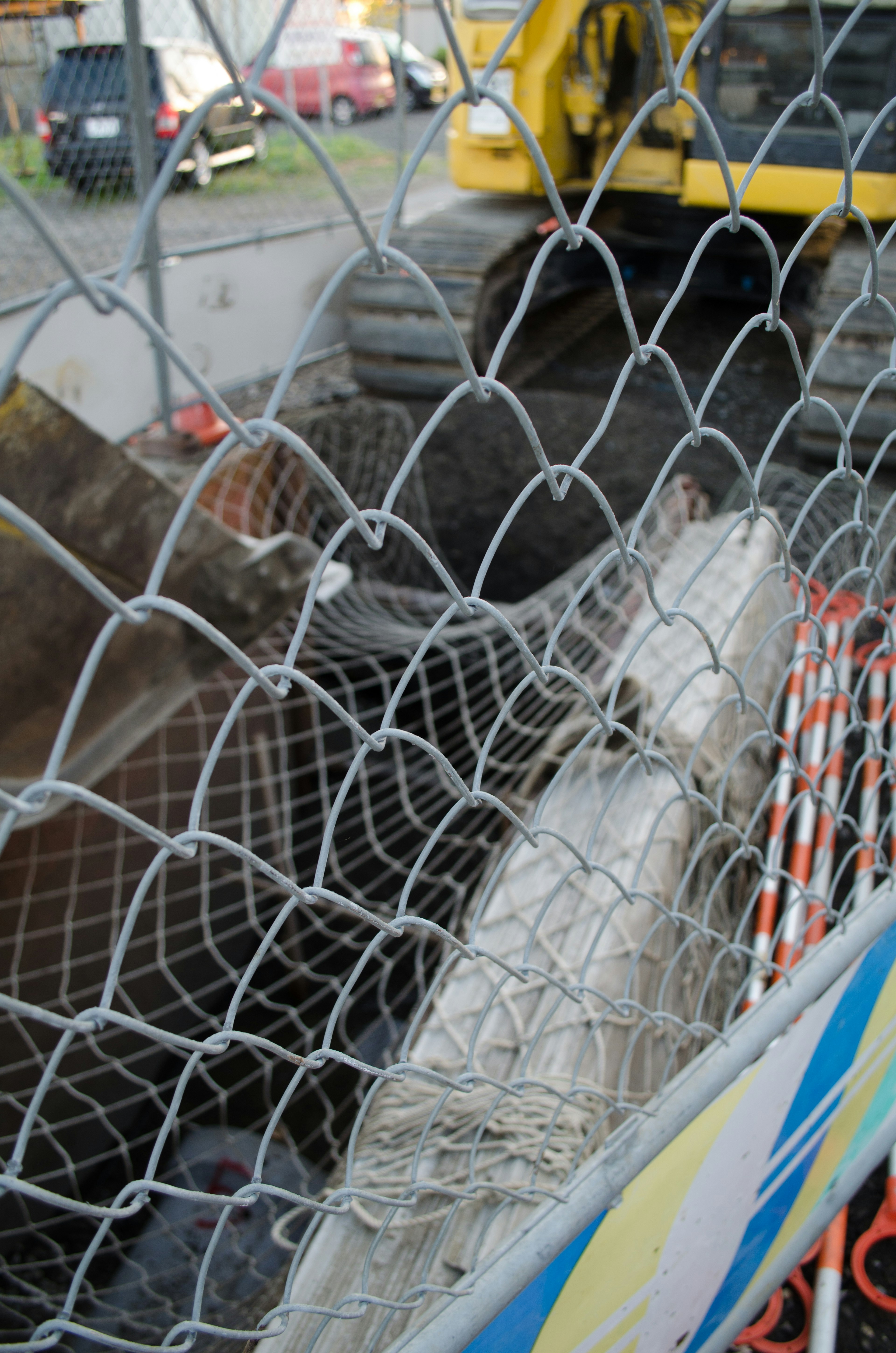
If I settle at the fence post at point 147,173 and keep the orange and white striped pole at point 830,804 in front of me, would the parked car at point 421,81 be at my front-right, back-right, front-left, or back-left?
back-left

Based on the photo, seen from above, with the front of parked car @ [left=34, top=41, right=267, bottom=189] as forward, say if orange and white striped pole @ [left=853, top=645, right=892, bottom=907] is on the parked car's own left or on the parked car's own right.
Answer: on the parked car's own right

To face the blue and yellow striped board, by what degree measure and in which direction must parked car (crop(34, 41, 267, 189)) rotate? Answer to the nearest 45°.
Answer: approximately 135° to its right

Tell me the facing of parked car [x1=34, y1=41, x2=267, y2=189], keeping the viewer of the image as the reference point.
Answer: facing away from the viewer and to the right of the viewer

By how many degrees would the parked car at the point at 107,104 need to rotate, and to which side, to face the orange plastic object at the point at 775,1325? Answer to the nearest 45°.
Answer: approximately 135° to its right

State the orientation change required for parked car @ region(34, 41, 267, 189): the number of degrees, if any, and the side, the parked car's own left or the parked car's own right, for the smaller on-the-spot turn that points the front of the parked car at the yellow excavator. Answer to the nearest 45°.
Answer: approximately 135° to the parked car's own right

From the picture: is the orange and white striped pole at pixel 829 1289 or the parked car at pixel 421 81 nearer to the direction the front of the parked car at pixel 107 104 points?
the parked car

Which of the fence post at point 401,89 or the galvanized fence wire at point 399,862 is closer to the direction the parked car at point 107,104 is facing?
the fence post
